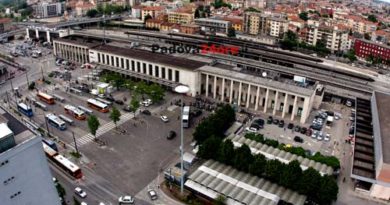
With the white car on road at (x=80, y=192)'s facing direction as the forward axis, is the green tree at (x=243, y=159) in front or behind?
in front

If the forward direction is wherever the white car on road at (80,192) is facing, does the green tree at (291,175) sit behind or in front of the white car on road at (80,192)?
in front
